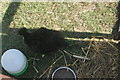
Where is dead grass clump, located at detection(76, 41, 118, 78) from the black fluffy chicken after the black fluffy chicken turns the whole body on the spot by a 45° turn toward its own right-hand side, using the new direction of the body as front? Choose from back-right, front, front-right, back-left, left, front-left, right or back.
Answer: back-right

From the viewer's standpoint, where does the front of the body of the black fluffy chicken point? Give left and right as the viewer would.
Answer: facing to the left of the viewer
